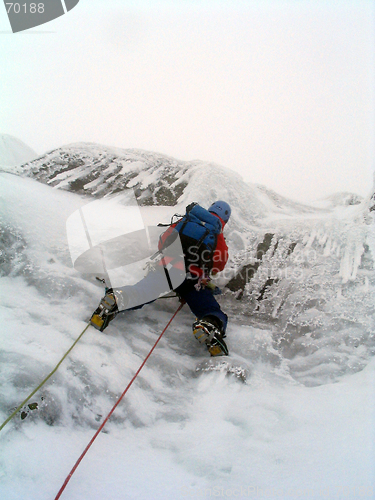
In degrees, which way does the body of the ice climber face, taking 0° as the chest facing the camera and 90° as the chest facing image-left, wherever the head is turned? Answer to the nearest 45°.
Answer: approximately 180°
